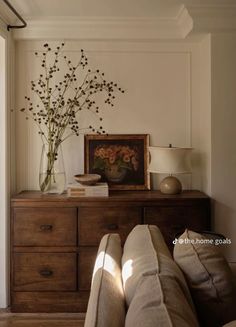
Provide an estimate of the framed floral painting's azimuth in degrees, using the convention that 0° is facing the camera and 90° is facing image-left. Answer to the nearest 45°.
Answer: approximately 0°

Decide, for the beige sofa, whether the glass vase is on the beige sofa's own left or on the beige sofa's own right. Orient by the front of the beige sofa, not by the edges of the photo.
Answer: on the beige sofa's own left

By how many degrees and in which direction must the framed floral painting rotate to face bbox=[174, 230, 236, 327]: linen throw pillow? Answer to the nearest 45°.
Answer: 0° — it already faces it

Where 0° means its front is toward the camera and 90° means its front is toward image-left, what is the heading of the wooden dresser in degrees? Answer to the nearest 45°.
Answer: approximately 0°

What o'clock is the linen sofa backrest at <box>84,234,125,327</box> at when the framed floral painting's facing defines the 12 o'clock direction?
The linen sofa backrest is roughly at 12 o'clock from the framed floral painting.
